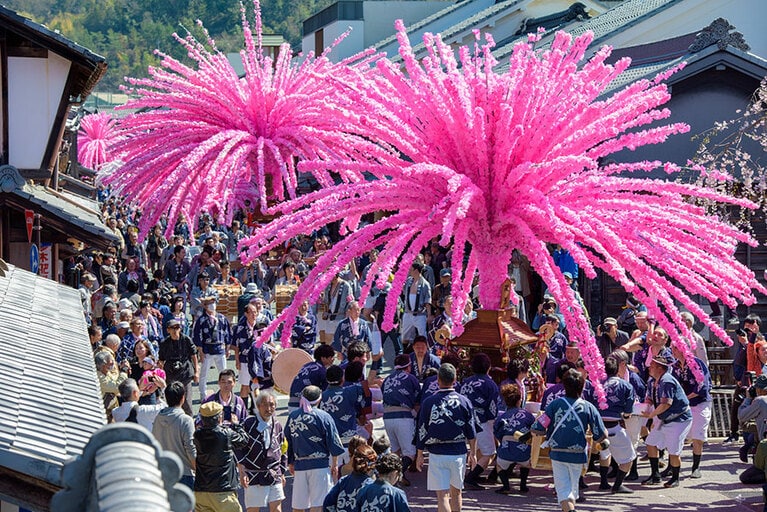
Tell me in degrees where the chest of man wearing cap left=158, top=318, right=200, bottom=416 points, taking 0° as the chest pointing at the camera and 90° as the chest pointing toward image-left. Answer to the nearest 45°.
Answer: approximately 0°

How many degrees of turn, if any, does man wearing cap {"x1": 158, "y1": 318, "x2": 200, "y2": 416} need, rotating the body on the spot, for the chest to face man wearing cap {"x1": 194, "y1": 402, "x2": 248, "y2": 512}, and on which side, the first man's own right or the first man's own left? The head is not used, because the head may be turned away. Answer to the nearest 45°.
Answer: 0° — they already face them

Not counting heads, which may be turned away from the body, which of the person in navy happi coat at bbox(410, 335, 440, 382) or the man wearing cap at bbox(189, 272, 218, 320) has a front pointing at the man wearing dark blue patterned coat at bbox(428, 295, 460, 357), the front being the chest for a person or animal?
the man wearing cap at bbox(189, 272, 218, 320)

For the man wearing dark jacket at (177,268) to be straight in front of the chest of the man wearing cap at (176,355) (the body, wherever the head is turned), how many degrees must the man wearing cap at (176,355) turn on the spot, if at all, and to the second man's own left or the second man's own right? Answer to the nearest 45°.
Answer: approximately 180°

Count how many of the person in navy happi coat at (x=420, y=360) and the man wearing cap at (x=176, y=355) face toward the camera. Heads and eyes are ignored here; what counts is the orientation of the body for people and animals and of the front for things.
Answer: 2

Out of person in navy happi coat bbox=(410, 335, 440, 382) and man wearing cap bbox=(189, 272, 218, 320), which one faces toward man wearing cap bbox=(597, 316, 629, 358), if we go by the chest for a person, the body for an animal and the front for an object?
man wearing cap bbox=(189, 272, 218, 320)

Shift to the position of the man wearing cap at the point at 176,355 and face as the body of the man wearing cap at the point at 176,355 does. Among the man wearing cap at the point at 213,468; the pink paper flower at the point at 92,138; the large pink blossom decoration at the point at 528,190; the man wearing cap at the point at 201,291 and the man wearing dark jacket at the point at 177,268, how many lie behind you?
3

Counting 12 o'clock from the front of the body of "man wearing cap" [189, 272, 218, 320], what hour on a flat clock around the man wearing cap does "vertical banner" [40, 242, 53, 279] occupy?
The vertical banner is roughly at 4 o'clock from the man wearing cap.

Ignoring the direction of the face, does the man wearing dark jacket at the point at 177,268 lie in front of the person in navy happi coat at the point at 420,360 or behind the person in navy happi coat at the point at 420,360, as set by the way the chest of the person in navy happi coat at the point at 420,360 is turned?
behind
